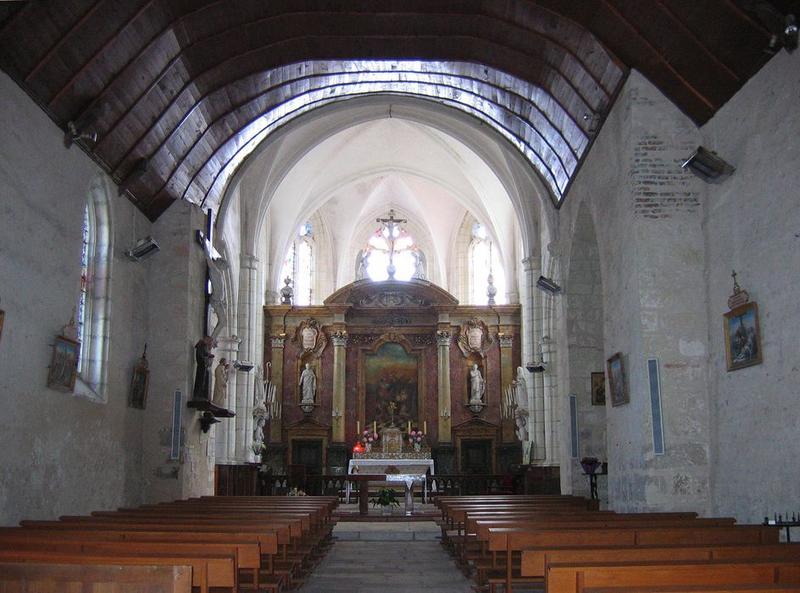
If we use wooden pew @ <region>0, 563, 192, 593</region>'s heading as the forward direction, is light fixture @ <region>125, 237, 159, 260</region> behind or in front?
in front

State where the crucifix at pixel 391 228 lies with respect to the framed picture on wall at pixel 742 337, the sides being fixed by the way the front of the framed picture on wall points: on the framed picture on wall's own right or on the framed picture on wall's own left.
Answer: on the framed picture on wall's own right

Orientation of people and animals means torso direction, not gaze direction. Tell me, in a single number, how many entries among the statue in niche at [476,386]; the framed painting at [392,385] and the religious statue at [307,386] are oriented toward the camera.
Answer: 3

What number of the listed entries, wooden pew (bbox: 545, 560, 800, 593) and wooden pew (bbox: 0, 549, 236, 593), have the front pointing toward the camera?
0

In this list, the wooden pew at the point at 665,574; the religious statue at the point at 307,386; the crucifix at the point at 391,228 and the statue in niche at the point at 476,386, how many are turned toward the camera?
3

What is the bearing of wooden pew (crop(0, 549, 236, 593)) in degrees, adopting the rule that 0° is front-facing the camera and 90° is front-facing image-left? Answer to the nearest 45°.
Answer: approximately 180°

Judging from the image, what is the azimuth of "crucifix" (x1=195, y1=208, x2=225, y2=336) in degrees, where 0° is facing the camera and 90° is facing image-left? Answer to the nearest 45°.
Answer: approximately 315°

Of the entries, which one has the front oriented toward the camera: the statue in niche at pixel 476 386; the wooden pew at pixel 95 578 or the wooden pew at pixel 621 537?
the statue in niche

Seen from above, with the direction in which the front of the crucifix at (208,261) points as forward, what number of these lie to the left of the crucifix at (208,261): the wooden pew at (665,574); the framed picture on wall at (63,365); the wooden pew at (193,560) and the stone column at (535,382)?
1

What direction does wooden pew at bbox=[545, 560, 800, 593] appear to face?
away from the camera

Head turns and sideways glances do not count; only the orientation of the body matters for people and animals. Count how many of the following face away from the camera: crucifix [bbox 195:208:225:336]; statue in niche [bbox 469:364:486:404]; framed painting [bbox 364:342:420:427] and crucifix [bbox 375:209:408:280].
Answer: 0

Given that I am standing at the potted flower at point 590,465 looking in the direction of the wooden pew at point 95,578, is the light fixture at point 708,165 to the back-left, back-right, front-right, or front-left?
front-left

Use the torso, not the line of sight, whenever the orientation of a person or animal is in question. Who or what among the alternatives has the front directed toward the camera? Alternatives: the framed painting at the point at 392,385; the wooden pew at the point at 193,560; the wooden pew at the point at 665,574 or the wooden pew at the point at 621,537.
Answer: the framed painting

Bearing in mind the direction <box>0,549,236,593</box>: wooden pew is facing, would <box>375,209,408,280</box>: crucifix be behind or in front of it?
in front

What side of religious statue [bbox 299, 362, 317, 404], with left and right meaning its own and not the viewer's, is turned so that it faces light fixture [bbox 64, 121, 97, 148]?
front

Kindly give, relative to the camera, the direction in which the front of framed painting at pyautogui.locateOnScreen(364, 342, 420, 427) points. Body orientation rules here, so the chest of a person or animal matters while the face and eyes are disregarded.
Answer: facing the viewer

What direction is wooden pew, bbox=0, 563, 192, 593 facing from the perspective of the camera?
away from the camera

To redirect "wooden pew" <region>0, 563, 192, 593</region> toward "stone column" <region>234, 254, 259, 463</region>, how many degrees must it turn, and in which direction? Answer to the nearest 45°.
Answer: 0° — it already faces it

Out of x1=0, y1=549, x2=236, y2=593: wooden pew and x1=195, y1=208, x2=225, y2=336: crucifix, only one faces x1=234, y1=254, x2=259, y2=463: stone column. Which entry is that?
the wooden pew

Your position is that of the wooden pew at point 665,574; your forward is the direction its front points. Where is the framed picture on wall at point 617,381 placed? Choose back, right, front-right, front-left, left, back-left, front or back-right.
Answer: front

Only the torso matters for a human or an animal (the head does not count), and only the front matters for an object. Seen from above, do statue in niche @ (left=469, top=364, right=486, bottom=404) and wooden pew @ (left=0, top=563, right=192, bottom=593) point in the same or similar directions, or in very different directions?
very different directions

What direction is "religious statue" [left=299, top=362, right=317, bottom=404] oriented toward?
toward the camera
